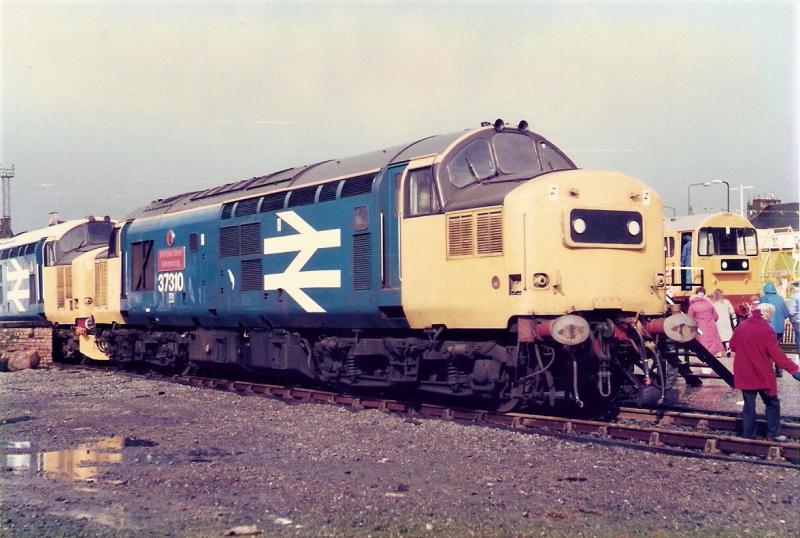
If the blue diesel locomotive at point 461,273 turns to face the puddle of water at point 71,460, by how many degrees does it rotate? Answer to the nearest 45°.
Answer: approximately 90° to its right

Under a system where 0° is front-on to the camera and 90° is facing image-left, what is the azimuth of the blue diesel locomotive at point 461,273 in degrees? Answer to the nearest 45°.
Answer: approximately 315°

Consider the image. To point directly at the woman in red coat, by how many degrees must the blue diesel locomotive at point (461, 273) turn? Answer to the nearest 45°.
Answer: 0° — it already faces them

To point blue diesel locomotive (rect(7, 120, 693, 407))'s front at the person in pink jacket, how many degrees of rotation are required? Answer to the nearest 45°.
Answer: approximately 90° to its left

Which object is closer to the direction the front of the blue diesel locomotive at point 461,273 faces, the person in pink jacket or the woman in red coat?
the woman in red coat
